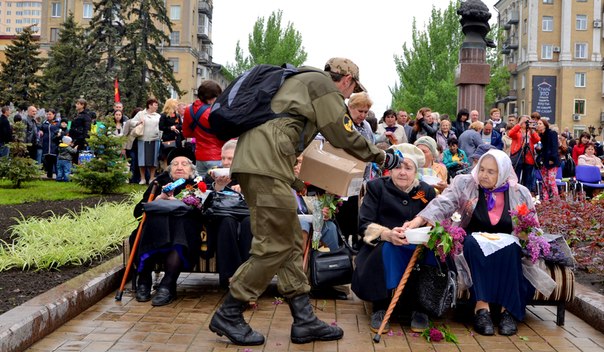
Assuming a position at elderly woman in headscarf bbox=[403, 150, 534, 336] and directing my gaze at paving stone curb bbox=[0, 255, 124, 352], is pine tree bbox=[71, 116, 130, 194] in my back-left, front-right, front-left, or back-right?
front-right

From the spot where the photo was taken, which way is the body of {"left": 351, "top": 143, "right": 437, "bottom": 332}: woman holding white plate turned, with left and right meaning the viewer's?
facing the viewer

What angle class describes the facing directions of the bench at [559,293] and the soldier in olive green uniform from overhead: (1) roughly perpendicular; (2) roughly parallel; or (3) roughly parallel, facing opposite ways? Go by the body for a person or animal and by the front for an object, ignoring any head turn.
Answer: roughly perpendicular

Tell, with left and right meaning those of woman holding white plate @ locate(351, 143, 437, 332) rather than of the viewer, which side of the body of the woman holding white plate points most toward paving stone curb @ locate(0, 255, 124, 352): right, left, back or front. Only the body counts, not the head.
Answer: right

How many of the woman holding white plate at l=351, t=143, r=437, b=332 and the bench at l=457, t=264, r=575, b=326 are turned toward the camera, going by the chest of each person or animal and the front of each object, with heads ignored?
2

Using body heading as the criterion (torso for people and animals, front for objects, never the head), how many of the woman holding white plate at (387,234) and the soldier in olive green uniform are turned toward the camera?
1

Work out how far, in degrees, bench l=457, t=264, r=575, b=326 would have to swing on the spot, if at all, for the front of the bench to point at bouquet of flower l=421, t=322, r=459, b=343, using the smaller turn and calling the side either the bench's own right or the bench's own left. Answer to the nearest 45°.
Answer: approximately 45° to the bench's own right

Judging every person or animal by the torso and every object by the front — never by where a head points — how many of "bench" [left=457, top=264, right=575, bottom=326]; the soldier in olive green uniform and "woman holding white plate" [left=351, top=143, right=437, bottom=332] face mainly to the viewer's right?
1

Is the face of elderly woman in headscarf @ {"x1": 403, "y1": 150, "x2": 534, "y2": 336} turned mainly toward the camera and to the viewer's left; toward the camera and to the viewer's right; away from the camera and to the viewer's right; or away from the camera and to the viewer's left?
toward the camera and to the viewer's left

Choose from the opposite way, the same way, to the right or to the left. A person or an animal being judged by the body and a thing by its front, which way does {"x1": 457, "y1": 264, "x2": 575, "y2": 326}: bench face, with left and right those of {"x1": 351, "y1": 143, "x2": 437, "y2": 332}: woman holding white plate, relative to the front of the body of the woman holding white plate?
the same way

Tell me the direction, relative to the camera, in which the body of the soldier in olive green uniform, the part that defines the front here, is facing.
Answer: to the viewer's right

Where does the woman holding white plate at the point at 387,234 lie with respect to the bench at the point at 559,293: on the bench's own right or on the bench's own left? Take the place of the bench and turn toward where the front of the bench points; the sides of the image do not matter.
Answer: on the bench's own right

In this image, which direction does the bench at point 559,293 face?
toward the camera

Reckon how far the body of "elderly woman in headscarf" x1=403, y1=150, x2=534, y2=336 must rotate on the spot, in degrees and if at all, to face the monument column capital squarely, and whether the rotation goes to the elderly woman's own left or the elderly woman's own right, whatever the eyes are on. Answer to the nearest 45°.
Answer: approximately 180°

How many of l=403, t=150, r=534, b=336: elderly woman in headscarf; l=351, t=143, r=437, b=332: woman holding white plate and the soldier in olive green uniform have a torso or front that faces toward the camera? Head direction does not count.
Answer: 2

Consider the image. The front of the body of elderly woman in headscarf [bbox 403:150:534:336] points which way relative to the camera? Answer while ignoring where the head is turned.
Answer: toward the camera

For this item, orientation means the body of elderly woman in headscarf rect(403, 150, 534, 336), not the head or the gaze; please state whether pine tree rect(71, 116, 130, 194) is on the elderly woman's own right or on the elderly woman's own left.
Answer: on the elderly woman's own right
